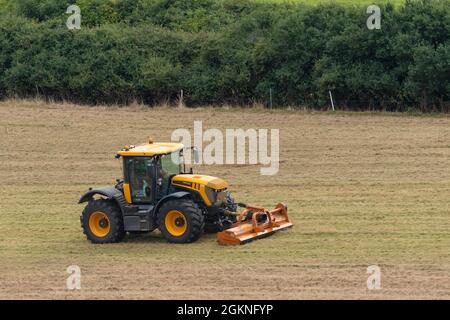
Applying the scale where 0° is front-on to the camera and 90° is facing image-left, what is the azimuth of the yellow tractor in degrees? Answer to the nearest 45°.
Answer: approximately 315°
